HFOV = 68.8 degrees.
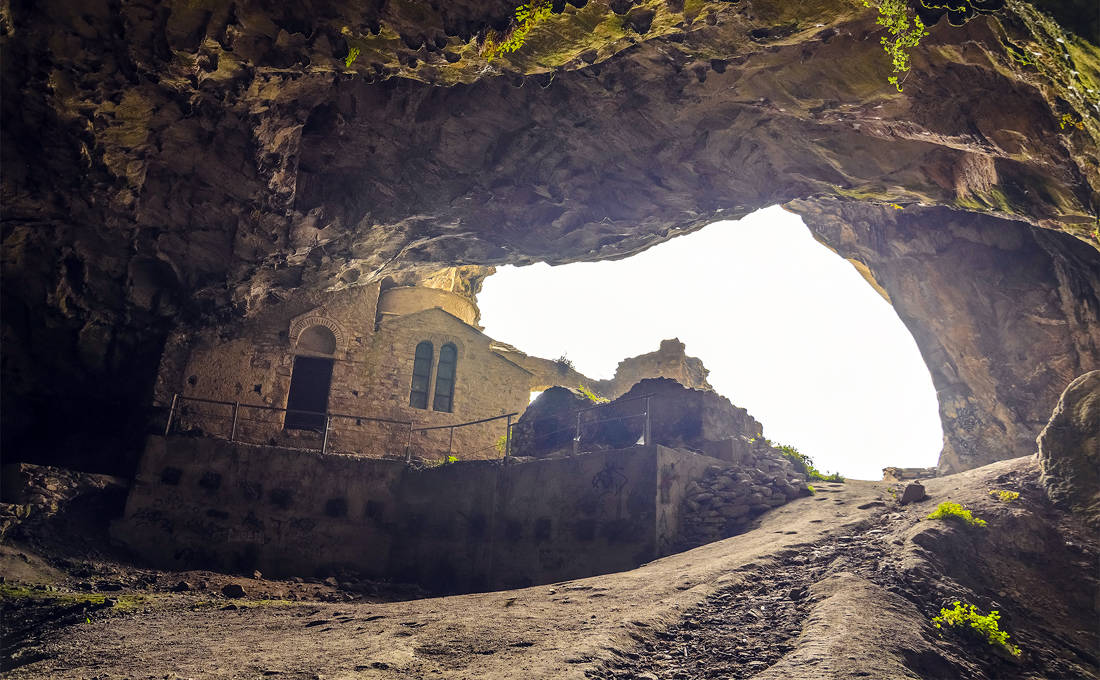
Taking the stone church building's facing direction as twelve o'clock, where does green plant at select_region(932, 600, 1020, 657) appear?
The green plant is roughly at 11 o'clock from the stone church building.

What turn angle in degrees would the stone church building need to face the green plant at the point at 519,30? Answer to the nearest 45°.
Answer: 0° — it already faces it

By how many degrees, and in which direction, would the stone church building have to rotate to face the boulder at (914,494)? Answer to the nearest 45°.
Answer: approximately 45° to its left

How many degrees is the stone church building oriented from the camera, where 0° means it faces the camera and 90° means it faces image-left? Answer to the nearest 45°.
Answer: approximately 0°

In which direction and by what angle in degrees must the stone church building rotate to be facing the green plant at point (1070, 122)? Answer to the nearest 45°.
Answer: approximately 45° to its left

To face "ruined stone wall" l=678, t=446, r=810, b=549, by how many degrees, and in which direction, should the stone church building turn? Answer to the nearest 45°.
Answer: approximately 45° to its left

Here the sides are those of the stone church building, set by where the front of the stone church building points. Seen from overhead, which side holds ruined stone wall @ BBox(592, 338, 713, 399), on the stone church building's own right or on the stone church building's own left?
on the stone church building's own left

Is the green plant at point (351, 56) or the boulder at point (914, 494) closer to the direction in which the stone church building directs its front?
the green plant

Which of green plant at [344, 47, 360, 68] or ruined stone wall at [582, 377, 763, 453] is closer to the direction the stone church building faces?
the green plant

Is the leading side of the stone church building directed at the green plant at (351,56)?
yes
